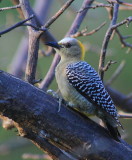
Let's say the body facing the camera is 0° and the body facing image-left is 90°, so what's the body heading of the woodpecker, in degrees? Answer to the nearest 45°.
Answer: approximately 90°
